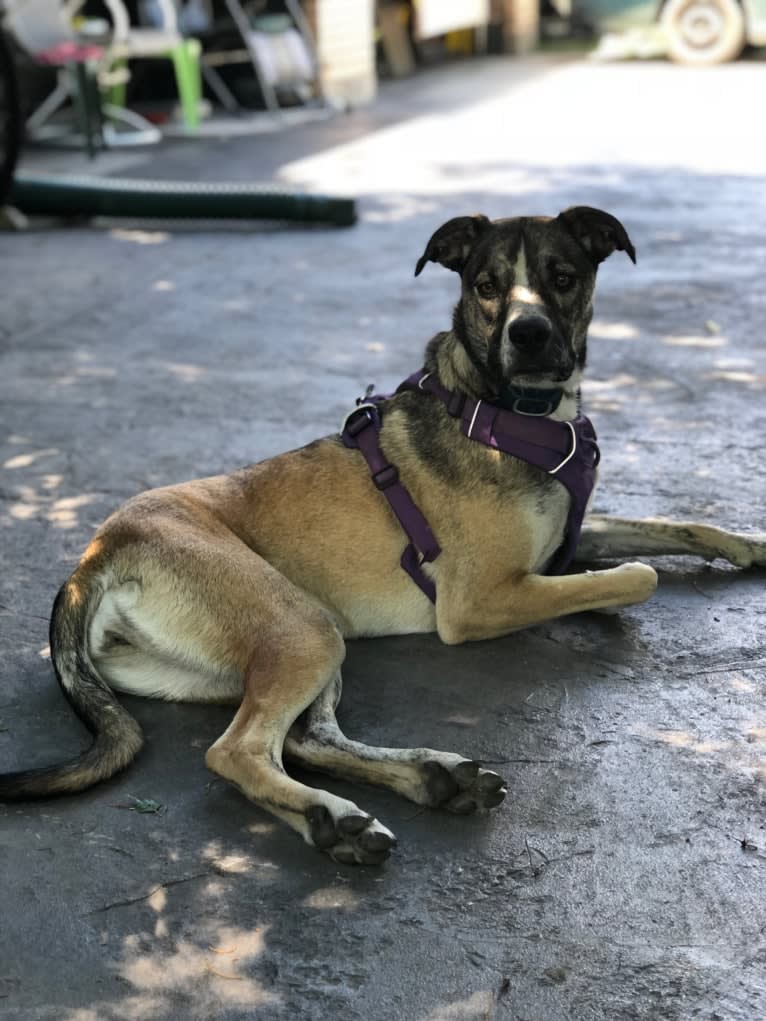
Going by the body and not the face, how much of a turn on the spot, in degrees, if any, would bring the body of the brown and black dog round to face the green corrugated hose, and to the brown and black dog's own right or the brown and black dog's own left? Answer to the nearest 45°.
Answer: approximately 90° to the brown and black dog's own left

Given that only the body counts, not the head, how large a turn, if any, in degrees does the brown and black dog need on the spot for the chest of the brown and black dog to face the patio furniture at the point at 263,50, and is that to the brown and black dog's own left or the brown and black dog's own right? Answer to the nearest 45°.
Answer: approximately 90° to the brown and black dog's own left

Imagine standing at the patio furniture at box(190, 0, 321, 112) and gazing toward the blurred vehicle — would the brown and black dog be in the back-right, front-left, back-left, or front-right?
back-right

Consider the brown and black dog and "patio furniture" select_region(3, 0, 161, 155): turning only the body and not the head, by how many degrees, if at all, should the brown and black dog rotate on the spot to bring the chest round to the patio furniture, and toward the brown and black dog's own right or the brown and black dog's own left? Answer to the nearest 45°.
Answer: approximately 90° to the brown and black dog's own left

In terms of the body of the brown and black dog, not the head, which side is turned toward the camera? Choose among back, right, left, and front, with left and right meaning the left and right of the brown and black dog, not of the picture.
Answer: right

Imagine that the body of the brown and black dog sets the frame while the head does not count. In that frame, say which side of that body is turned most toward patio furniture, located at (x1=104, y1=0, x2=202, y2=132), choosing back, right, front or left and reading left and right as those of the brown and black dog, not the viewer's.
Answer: left
